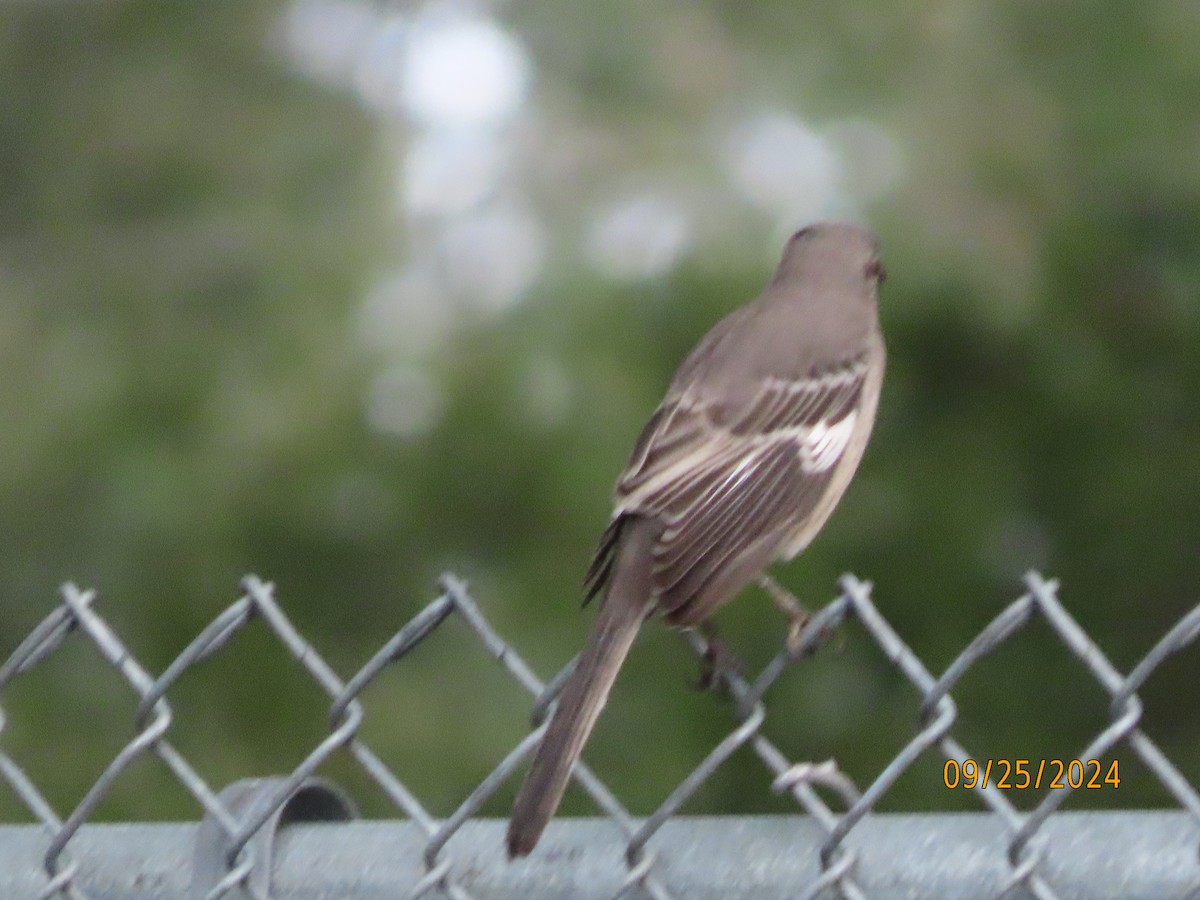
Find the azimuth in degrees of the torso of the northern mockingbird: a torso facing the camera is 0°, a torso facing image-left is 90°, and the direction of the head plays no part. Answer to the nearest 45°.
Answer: approximately 225°
